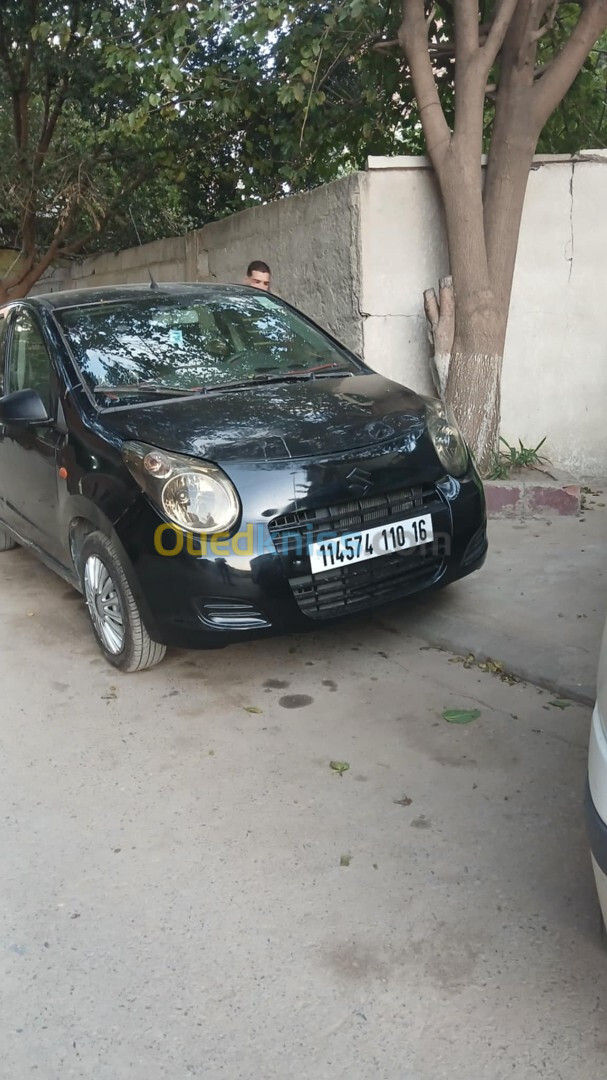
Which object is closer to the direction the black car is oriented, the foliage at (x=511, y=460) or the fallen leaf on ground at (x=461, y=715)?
the fallen leaf on ground

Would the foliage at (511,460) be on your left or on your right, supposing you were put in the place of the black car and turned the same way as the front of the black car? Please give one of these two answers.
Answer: on your left

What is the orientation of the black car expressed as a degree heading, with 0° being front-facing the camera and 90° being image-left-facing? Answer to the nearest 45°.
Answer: approximately 315°

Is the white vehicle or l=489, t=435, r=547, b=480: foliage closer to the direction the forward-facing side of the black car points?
the white vehicle

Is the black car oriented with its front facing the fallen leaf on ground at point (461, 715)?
yes
